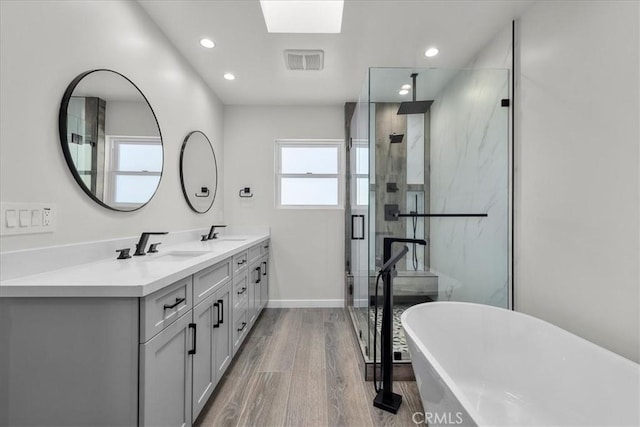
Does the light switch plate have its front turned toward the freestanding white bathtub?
yes

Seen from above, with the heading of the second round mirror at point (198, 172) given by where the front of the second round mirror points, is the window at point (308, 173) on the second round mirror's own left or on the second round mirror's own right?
on the second round mirror's own left

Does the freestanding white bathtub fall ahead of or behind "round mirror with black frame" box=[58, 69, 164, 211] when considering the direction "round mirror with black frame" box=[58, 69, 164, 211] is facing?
ahead

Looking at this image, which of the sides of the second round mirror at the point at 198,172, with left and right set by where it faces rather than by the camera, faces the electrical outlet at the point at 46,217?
right
